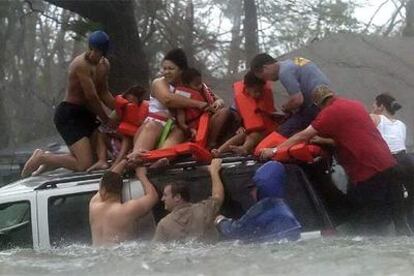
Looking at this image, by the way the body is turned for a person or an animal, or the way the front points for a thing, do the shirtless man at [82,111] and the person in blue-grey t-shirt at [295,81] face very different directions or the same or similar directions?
very different directions

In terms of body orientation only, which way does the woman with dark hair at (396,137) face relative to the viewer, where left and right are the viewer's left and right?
facing away from the viewer and to the left of the viewer

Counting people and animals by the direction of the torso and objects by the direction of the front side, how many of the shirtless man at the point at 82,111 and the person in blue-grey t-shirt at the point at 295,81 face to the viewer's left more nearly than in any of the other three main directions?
1

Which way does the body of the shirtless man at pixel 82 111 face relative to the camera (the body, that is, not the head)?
to the viewer's right

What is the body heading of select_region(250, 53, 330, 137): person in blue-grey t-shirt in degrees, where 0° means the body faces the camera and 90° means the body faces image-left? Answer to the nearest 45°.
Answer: approximately 90°

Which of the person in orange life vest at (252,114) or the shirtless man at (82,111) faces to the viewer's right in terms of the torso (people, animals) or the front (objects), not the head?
the shirtless man

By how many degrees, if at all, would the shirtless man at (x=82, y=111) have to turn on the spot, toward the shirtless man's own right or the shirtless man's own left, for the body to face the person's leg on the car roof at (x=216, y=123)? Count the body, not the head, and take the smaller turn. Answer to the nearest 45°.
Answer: approximately 45° to the shirtless man's own right

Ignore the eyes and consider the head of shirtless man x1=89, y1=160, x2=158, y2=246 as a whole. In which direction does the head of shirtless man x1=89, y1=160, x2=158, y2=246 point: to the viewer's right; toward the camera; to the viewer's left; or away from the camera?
away from the camera

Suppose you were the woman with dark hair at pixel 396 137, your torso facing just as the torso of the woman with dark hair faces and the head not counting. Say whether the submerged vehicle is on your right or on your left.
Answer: on your left
